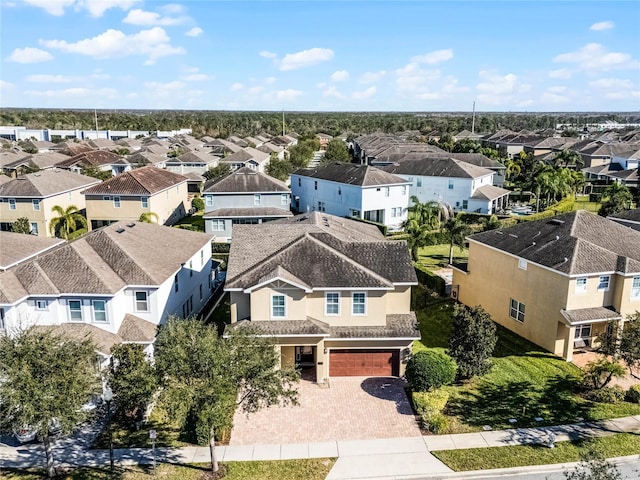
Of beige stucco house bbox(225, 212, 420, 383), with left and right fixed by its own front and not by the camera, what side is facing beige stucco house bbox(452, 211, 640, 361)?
left

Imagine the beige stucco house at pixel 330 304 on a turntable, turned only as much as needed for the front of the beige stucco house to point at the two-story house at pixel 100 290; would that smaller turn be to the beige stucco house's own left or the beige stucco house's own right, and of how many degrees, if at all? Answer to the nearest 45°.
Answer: approximately 90° to the beige stucco house's own right

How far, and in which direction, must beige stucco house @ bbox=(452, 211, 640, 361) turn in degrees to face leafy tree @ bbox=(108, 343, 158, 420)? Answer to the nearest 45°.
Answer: approximately 90° to its right

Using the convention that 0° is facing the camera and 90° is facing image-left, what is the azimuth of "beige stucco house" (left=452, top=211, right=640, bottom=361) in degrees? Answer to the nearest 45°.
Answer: approximately 315°

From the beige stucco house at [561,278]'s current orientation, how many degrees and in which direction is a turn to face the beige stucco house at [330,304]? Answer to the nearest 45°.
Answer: approximately 90° to its right

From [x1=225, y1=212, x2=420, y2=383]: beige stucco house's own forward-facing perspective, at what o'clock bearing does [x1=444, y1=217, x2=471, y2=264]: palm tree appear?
The palm tree is roughly at 7 o'clock from the beige stucco house.

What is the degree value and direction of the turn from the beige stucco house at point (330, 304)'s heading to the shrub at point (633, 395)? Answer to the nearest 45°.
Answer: approximately 90° to its left

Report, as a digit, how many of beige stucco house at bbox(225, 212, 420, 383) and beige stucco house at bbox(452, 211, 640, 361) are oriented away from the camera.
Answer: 0

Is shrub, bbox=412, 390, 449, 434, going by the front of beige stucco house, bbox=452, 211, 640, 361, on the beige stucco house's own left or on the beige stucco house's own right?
on the beige stucco house's own right

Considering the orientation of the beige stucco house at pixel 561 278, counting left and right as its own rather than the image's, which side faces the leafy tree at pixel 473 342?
right

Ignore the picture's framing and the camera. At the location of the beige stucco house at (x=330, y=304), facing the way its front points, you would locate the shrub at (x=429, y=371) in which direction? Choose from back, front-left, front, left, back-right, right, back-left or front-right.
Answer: front-left

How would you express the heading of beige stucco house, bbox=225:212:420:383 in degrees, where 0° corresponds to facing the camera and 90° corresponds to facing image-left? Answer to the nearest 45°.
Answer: approximately 0°

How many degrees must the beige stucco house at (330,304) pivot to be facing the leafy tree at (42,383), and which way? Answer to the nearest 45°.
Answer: approximately 45° to its right
